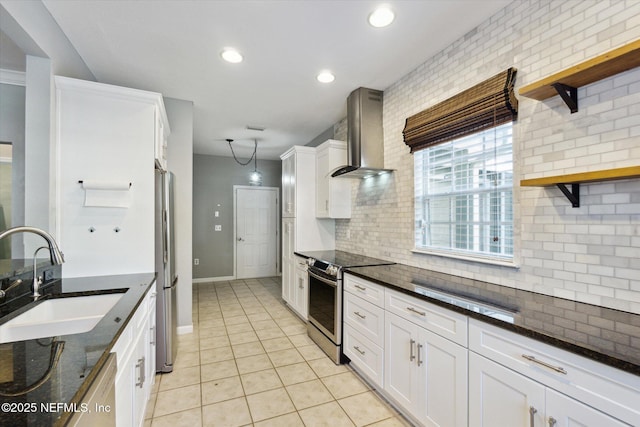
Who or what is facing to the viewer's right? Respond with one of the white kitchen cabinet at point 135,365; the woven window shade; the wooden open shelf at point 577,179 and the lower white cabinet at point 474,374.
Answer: the white kitchen cabinet

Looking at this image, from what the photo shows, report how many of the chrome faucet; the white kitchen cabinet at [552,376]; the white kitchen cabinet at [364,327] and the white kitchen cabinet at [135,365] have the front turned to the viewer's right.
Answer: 2

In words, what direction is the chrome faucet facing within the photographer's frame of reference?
facing to the right of the viewer

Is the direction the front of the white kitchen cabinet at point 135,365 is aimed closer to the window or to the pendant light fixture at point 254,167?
the window

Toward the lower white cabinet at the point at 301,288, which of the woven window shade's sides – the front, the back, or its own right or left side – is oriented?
right

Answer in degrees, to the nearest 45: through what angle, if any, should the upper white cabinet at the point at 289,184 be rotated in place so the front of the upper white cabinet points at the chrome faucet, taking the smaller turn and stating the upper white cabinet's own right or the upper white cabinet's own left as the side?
approximately 45° to the upper white cabinet's own left

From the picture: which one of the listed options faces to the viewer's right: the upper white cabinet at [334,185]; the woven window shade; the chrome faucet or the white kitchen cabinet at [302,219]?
the chrome faucet

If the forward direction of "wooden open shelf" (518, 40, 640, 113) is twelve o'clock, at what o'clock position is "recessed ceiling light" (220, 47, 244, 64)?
The recessed ceiling light is roughly at 1 o'clock from the wooden open shelf.

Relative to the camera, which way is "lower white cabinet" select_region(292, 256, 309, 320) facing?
to the viewer's left

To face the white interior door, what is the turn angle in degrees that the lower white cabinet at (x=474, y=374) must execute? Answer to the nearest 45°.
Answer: approximately 90° to its right
